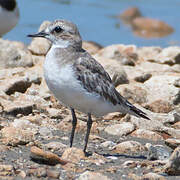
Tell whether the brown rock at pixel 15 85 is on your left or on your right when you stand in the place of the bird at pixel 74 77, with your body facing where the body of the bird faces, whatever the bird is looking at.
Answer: on your right

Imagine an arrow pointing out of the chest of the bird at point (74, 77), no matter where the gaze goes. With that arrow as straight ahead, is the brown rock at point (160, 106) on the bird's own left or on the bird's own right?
on the bird's own right

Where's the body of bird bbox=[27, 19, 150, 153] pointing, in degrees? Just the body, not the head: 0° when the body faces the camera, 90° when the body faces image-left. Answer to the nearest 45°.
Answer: approximately 90°

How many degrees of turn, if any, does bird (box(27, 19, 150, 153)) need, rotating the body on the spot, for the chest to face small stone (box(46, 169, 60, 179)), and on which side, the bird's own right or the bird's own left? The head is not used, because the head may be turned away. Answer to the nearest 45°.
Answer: approximately 90° to the bird's own left

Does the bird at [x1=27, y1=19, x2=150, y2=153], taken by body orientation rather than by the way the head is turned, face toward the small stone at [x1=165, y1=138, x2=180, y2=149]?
no

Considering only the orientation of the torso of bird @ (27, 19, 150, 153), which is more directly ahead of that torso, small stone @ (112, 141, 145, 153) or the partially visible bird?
the partially visible bird

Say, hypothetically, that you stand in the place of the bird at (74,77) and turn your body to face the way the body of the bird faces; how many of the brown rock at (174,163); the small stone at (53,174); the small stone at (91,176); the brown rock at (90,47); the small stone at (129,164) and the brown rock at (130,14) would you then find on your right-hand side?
2

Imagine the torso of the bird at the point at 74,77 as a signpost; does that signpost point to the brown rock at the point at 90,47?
no

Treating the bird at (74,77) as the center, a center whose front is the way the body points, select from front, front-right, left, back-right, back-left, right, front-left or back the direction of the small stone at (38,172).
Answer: left

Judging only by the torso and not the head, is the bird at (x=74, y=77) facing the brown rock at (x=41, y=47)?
no

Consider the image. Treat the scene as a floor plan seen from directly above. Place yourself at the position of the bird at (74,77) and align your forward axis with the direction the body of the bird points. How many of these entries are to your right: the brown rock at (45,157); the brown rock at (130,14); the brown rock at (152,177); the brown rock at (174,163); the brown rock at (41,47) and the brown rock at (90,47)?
3

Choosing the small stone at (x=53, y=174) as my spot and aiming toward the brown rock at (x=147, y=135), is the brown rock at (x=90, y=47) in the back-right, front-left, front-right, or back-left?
front-left

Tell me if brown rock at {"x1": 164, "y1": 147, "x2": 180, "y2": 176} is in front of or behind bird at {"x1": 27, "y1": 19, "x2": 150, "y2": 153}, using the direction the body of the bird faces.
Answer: behind

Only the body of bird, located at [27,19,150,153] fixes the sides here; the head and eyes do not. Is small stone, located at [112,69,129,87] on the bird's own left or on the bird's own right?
on the bird's own right
